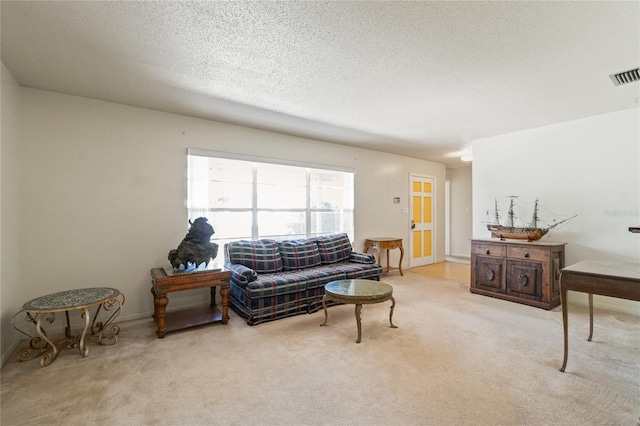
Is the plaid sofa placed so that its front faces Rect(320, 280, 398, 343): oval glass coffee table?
yes

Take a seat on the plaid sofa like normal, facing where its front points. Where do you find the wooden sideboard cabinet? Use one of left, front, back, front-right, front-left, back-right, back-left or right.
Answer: front-left

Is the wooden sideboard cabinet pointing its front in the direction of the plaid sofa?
no

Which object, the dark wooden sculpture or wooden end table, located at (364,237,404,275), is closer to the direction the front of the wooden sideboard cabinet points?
the dark wooden sculpture

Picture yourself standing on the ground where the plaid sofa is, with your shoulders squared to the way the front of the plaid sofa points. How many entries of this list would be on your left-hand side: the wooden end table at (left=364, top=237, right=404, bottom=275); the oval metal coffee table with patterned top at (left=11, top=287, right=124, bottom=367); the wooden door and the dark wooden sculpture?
2

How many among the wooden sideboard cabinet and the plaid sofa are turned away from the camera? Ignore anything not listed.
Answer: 0

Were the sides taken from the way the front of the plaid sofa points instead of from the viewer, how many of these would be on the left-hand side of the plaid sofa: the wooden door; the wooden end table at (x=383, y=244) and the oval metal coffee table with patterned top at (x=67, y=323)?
2

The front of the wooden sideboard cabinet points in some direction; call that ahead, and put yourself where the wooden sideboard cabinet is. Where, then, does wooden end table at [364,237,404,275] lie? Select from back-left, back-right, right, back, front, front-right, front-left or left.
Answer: front-right

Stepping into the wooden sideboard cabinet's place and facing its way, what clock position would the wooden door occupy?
The wooden door is roughly at 3 o'clock from the wooden sideboard cabinet.

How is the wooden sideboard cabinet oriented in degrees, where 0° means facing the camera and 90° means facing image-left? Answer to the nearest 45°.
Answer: approximately 45°

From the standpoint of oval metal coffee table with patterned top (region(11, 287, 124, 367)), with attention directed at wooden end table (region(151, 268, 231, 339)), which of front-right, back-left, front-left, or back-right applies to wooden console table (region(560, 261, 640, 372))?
front-right

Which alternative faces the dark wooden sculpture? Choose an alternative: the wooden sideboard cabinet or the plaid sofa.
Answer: the wooden sideboard cabinet

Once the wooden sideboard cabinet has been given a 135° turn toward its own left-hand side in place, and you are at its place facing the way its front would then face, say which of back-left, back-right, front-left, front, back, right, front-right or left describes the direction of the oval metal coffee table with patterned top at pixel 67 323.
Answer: back-right

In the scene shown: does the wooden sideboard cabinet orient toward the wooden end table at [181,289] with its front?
yes

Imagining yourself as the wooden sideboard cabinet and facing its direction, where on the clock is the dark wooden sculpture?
The dark wooden sculpture is roughly at 12 o'clock from the wooden sideboard cabinet.

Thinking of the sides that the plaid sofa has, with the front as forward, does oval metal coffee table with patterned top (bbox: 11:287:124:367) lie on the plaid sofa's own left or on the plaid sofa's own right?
on the plaid sofa's own right
